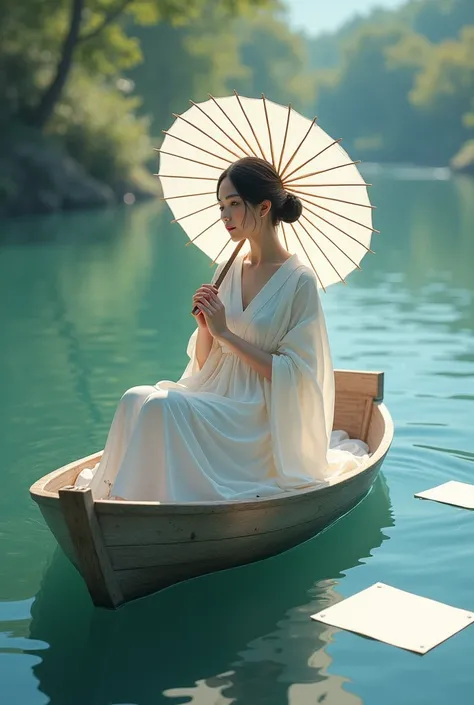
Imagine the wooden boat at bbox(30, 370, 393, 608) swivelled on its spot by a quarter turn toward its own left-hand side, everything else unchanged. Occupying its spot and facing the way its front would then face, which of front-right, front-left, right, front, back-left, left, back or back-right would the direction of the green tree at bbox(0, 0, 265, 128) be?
back-left

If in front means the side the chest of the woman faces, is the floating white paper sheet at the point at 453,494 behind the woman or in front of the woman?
behind

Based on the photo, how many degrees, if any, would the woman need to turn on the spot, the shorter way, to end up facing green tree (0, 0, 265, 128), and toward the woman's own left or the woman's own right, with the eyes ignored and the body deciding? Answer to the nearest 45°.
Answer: approximately 135° to the woman's own right

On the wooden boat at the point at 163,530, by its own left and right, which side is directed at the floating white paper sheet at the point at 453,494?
back

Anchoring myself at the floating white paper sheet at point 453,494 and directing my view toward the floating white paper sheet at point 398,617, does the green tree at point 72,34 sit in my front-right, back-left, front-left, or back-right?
back-right

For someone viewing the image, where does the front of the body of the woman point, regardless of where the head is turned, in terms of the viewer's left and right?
facing the viewer and to the left of the viewer
